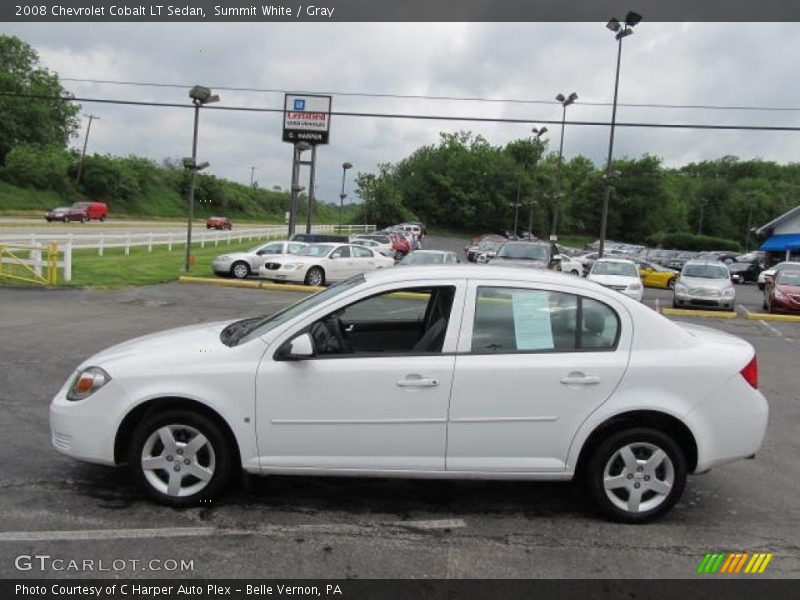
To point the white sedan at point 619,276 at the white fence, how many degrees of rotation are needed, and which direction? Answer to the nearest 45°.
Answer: approximately 90° to its right

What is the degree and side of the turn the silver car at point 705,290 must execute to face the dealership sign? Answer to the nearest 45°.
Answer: approximately 135° to its right

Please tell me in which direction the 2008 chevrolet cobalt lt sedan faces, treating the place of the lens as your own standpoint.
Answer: facing to the left of the viewer

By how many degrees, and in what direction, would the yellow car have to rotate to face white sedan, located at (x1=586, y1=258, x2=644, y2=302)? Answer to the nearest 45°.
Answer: approximately 45° to its right

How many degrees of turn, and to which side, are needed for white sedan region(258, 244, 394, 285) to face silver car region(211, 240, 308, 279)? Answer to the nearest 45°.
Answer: approximately 45° to its right

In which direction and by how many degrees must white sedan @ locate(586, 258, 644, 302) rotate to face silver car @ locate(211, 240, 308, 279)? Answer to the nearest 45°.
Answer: approximately 90° to its right

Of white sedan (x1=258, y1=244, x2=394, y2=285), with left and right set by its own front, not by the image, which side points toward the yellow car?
back
